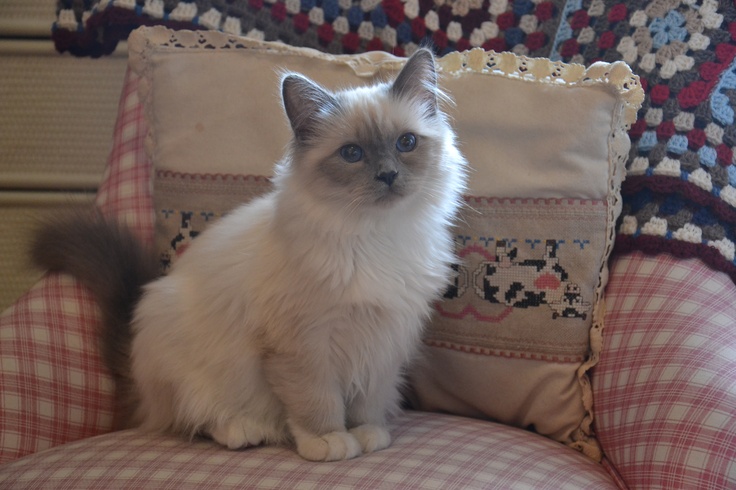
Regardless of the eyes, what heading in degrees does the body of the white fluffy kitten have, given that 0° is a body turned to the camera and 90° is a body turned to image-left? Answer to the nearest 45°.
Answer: approximately 315°
